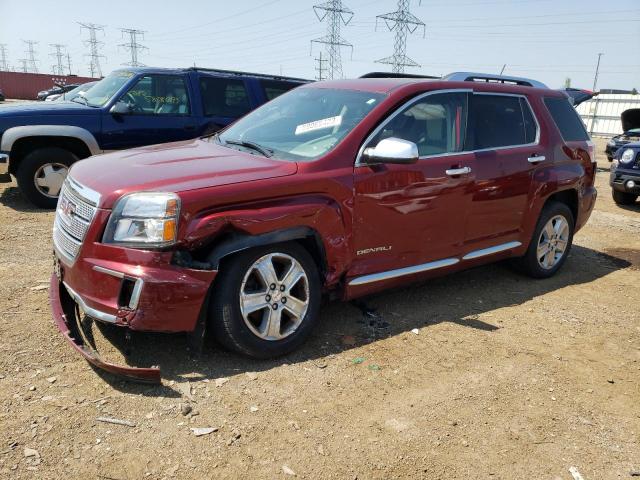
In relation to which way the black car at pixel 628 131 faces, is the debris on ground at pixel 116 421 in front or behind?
in front

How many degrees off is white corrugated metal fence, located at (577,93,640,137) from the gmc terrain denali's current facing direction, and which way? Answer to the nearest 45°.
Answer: approximately 180°

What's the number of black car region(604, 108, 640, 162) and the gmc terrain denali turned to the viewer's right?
0

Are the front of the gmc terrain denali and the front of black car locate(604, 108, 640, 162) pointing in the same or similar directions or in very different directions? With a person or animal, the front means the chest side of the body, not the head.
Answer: same or similar directions

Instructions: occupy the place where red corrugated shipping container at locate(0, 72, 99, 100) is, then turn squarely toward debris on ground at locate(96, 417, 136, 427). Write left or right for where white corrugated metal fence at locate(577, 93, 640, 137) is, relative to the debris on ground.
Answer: left

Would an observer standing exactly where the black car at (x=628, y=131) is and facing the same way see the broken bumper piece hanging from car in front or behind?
in front

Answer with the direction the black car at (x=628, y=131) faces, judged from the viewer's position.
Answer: facing the viewer and to the left of the viewer

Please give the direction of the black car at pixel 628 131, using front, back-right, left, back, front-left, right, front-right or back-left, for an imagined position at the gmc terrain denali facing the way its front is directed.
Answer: back

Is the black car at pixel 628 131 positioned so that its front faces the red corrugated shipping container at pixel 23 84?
no

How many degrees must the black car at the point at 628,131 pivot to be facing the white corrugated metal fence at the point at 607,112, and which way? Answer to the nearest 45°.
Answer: approximately 135° to its right
